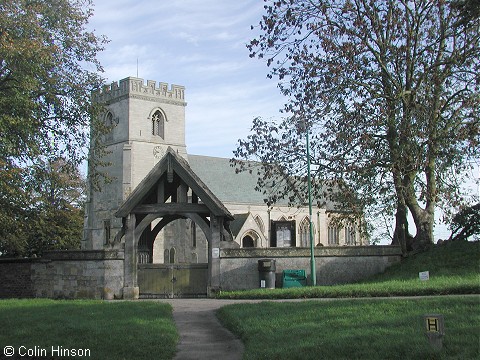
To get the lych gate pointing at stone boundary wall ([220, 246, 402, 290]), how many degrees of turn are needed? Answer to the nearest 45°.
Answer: approximately 90° to its left

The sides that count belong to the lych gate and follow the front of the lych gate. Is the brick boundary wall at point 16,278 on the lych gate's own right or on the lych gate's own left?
on the lych gate's own right

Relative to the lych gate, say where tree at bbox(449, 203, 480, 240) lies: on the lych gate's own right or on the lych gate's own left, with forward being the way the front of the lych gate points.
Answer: on the lych gate's own left

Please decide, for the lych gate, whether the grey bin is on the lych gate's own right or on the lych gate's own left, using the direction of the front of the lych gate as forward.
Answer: on the lych gate's own left

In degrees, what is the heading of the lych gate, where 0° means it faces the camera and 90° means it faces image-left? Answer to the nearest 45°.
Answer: approximately 0°

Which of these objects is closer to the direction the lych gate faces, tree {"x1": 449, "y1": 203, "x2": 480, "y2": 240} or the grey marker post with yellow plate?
the grey marker post with yellow plate

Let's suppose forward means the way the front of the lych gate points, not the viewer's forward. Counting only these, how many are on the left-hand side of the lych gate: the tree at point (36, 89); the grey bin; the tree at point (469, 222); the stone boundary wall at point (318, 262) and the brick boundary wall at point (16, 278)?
3

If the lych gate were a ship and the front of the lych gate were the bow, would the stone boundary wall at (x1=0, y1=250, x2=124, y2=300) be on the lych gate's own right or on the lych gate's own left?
on the lych gate's own right

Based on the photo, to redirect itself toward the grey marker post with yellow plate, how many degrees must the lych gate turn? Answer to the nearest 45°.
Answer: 0° — it already faces it

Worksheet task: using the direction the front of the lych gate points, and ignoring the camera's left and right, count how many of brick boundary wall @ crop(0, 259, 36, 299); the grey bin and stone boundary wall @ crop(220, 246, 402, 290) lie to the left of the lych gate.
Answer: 2
